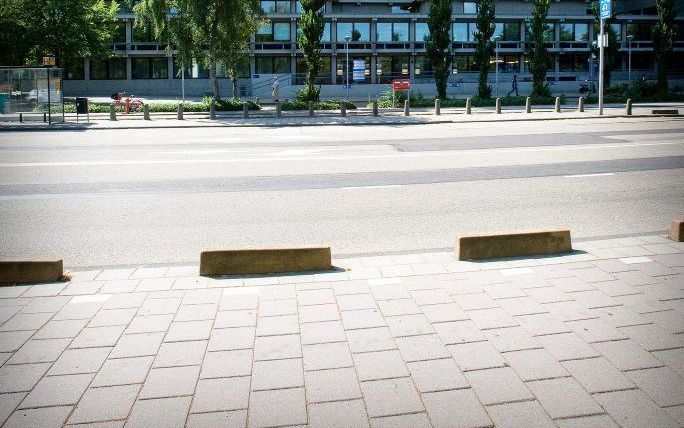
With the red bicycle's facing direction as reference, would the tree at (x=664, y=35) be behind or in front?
behind

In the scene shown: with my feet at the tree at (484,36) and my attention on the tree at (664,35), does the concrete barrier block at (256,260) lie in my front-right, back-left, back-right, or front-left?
back-right

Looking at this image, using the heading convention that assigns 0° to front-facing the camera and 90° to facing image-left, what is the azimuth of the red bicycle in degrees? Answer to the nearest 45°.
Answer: approximately 90°

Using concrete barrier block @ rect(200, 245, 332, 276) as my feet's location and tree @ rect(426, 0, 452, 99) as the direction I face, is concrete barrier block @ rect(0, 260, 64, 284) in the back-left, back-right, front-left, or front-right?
back-left

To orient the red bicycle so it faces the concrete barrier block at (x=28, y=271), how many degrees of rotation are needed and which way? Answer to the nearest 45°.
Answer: approximately 90° to its left

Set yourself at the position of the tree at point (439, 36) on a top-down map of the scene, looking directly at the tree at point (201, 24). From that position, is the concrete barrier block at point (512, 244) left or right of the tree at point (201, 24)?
left
